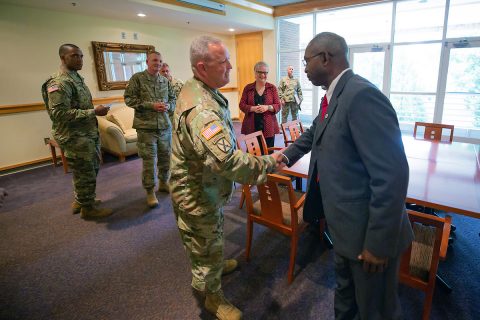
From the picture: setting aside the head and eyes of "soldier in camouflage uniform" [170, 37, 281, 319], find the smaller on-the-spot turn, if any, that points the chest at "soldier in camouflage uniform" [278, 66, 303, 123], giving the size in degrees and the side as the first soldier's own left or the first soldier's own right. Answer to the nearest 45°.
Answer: approximately 90° to the first soldier's own left

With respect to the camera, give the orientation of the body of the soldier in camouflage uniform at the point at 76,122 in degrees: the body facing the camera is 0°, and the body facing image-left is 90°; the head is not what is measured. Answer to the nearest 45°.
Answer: approximately 270°

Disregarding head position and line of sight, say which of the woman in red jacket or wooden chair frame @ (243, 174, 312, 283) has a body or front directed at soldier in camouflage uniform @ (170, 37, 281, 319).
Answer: the woman in red jacket

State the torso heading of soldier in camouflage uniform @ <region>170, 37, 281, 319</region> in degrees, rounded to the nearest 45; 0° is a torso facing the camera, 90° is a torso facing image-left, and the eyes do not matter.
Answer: approximately 270°

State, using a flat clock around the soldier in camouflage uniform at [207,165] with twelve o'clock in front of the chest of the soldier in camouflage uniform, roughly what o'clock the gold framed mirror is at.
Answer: The gold framed mirror is roughly at 8 o'clock from the soldier in camouflage uniform.

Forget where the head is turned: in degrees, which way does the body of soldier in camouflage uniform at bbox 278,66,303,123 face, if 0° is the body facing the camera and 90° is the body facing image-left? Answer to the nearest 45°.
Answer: approximately 0°

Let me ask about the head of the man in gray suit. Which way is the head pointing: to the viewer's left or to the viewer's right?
to the viewer's left

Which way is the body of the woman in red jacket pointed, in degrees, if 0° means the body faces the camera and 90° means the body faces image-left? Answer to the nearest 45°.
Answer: approximately 0°

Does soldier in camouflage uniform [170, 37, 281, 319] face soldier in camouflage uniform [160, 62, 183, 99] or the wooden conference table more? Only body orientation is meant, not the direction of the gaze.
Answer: the wooden conference table

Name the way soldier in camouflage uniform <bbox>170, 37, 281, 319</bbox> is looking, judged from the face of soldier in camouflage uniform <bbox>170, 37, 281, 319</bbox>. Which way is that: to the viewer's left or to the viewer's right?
to the viewer's right
